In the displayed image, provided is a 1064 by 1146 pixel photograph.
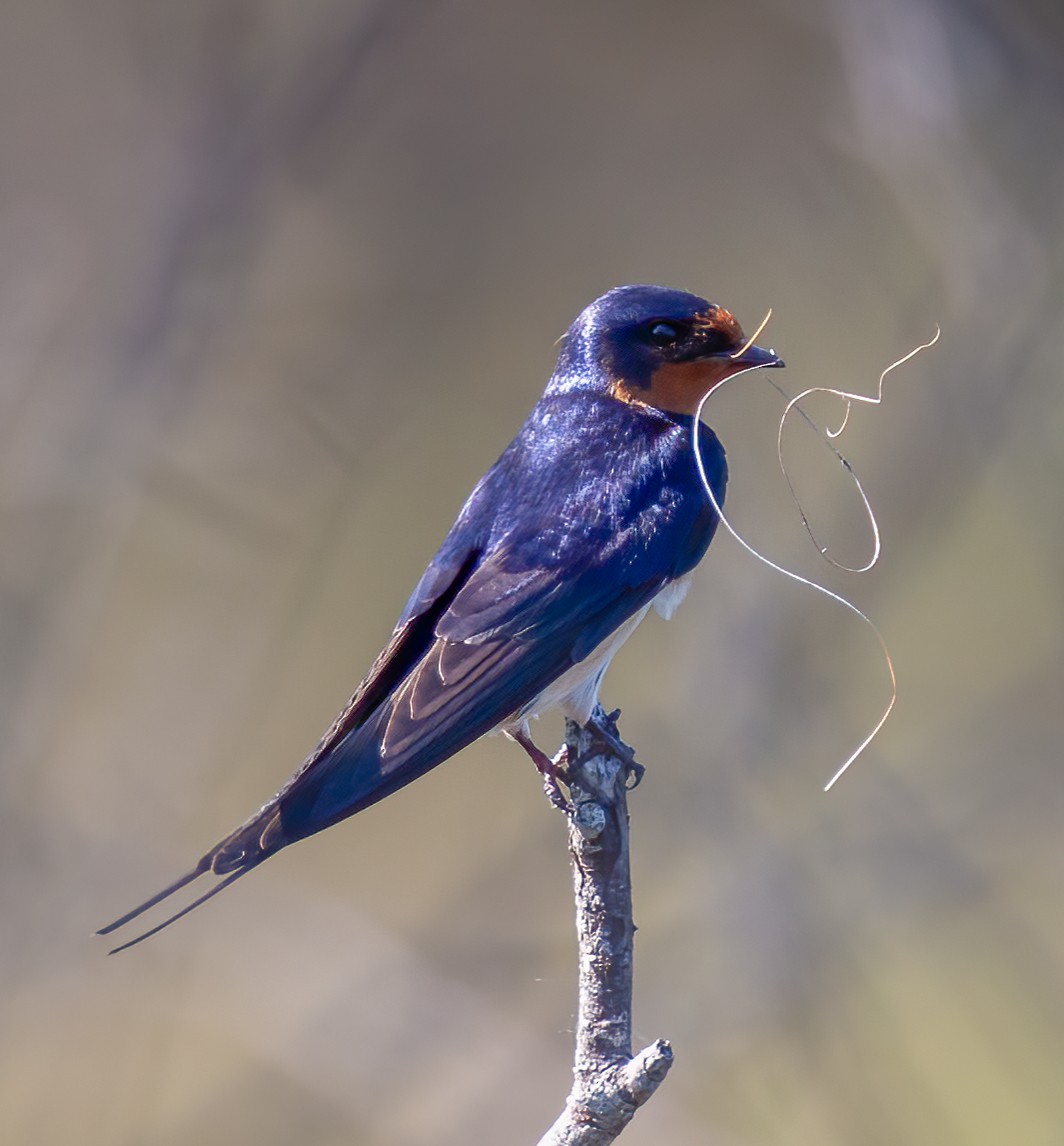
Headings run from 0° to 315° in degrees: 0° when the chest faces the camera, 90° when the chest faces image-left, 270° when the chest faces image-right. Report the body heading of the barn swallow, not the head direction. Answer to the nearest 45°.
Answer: approximately 270°
